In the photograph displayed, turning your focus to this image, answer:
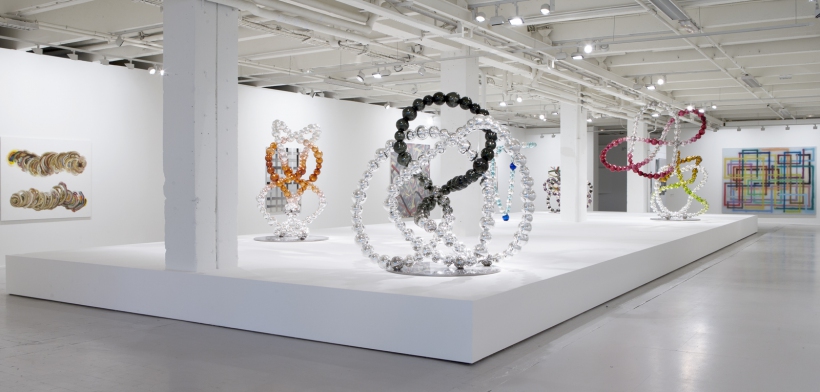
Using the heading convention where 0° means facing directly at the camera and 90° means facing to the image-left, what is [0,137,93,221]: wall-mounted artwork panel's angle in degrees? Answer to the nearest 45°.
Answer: approximately 315°

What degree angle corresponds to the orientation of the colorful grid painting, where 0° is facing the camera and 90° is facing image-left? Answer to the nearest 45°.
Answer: approximately 0°

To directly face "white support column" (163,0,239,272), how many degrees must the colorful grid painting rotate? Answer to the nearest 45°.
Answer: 0° — it already faces it

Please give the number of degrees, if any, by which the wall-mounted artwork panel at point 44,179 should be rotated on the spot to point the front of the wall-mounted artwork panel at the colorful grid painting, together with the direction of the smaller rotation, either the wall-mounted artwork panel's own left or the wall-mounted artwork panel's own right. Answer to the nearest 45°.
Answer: approximately 45° to the wall-mounted artwork panel's own left

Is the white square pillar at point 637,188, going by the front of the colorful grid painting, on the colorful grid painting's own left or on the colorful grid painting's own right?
on the colorful grid painting's own right

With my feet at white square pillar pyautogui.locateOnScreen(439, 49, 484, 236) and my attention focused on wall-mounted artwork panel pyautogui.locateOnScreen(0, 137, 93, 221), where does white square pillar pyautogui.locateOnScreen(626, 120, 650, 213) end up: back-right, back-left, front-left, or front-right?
back-right

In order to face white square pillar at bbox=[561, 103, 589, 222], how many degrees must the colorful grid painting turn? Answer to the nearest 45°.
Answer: approximately 45° to its right

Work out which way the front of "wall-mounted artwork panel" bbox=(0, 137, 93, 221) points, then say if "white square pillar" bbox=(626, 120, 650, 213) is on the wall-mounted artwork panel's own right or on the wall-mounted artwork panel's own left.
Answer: on the wall-mounted artwork panel's own left

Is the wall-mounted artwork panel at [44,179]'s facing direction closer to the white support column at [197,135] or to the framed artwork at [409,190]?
the white support column

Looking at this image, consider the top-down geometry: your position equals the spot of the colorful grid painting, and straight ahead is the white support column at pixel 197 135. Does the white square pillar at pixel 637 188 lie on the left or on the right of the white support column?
right

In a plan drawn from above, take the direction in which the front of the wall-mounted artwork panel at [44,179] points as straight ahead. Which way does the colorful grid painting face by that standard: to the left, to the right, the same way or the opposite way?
to the right

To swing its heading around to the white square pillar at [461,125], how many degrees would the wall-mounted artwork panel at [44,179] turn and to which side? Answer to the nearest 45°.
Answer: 0° — it already faces it
